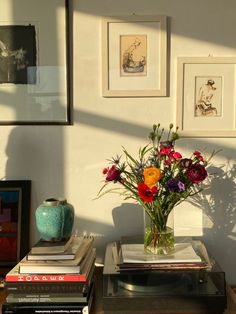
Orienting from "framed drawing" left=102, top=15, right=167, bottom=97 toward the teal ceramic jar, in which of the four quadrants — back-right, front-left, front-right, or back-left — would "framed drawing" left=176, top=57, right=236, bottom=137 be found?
back-left

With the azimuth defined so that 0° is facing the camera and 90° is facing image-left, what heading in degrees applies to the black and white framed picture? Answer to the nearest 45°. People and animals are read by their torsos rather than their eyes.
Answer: approximately 0°

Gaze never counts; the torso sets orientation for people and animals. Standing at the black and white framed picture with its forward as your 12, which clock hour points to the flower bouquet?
The flower bouquet is roughly at 10 o'clock from the black and white framed picture.

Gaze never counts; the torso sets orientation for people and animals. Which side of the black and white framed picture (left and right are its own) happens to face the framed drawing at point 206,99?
left

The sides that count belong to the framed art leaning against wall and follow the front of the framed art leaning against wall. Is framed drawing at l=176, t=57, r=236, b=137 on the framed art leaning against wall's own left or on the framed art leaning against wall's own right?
on the framed art leaning against wall's own left

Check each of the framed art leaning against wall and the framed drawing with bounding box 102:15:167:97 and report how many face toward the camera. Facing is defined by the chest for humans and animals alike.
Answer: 2
